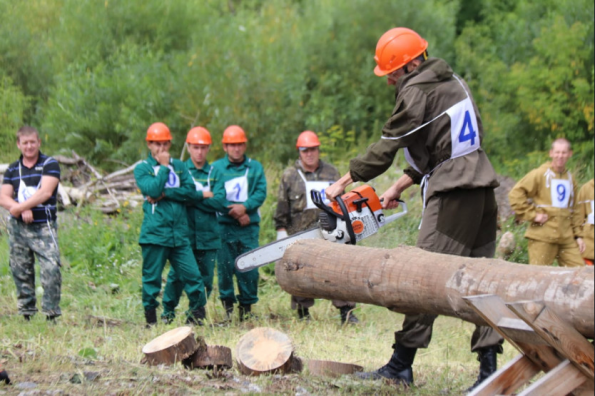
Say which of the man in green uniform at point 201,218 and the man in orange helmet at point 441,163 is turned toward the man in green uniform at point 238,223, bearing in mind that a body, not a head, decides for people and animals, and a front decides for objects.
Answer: the man in orange helmet

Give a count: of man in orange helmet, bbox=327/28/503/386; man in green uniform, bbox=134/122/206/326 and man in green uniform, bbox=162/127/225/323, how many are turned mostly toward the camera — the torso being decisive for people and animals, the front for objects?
2

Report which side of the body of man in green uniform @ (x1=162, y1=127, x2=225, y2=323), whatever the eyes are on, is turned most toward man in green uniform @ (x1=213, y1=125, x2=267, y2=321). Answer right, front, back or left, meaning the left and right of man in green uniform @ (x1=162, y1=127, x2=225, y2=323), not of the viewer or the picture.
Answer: left

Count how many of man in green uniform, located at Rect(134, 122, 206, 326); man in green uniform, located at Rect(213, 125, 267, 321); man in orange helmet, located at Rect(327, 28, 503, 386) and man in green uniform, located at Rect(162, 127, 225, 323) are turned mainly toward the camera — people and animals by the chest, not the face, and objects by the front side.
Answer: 3

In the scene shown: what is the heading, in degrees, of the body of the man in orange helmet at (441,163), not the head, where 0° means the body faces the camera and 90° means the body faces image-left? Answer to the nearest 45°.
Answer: approximately 135°

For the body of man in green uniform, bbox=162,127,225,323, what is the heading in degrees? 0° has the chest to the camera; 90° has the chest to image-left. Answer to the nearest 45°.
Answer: approximately 0°

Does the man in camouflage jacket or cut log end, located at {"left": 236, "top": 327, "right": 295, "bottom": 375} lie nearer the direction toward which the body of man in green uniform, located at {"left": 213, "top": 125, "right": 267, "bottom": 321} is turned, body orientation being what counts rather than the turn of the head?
the cut log end

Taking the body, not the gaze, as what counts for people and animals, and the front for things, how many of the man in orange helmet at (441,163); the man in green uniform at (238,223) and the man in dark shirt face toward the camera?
2

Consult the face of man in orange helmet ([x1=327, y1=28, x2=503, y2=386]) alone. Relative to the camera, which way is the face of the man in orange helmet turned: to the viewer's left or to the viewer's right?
to the viewer's left

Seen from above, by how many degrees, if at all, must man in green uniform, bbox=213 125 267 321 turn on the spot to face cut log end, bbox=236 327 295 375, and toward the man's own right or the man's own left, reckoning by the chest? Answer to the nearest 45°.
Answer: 0° — they already face it

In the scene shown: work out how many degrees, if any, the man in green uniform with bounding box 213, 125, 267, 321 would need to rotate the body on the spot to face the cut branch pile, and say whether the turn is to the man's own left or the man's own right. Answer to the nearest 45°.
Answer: approximately 135° to the man's own right
